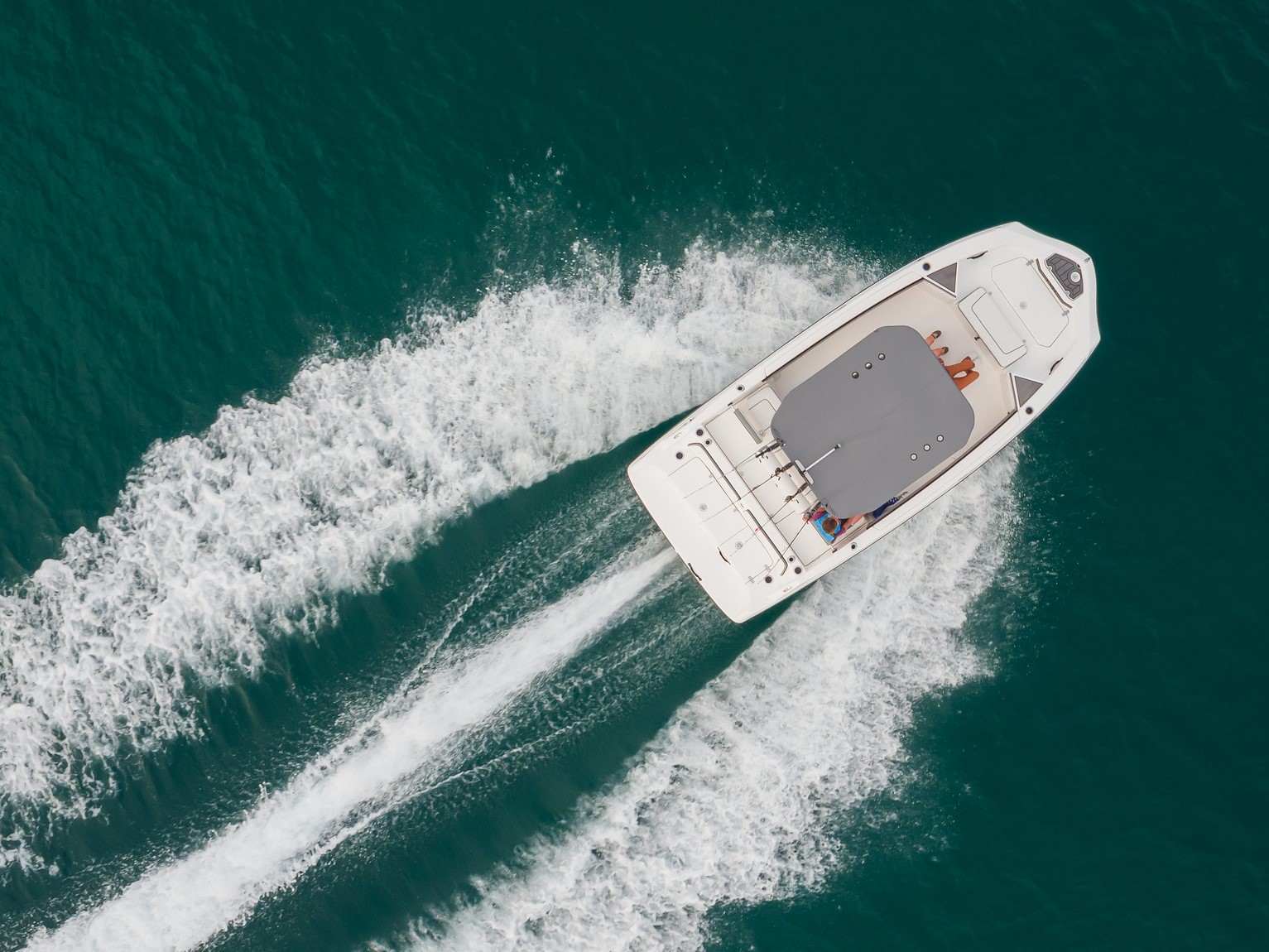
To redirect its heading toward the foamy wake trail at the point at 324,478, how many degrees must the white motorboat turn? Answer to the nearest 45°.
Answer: approximately 135° to its left

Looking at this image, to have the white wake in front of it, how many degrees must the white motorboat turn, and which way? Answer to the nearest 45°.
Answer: approximately 135° to its left

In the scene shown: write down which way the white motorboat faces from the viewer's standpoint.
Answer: facing away from the viewer and to the right of the viewer
